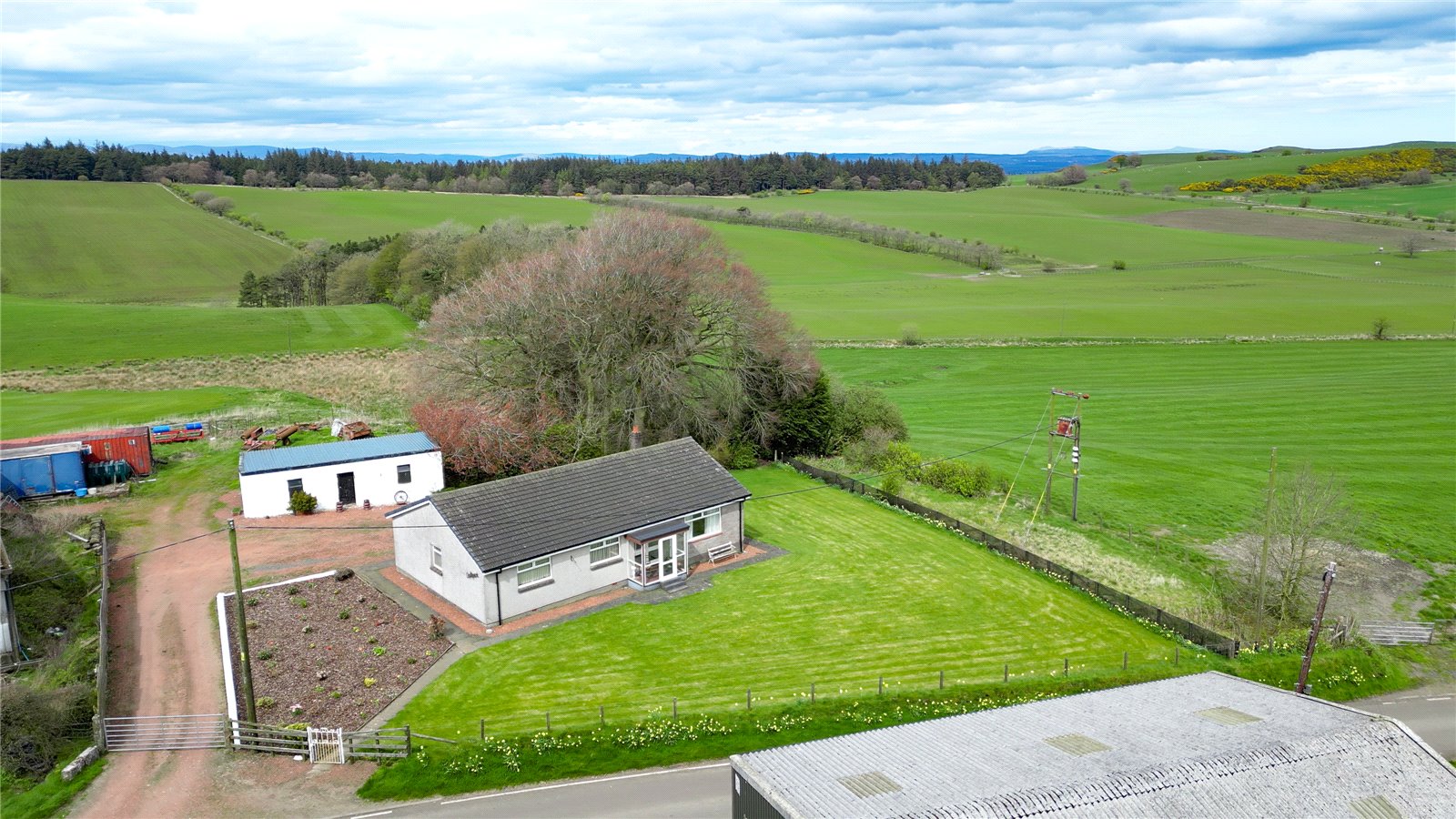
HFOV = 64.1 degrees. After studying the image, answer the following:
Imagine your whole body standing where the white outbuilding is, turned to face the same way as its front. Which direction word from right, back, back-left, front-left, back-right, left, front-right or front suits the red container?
back-right

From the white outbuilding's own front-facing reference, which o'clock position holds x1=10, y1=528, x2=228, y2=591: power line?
The power line is roughly at 2 o'clock from the white outbuilding.

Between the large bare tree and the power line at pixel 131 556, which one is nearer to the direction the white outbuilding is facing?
the power line

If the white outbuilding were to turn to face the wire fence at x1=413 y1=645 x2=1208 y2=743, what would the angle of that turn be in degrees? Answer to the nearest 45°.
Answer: approximately 45° to its left

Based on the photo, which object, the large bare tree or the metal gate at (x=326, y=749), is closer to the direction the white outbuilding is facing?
the metal gate

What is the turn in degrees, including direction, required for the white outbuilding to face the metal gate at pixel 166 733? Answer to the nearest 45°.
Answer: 0° — it already faces it

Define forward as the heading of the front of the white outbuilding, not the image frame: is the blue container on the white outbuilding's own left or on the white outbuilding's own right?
on the white outbuilding's own right

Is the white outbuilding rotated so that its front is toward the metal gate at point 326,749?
yes

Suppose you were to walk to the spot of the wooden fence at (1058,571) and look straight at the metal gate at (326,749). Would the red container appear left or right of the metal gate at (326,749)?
right

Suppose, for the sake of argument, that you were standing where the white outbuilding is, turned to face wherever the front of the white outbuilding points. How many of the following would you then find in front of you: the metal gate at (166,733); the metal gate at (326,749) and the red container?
2

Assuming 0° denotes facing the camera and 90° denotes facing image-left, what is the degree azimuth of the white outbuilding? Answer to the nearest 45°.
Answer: approximately 0°

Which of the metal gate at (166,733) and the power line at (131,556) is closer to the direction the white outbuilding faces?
the metal gate

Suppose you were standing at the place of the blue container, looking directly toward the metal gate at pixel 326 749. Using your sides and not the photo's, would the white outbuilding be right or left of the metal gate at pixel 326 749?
left

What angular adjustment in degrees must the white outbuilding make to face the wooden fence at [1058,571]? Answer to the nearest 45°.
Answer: approximately 45° to its left
